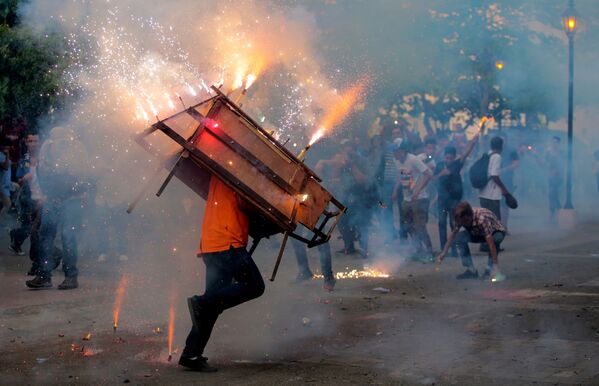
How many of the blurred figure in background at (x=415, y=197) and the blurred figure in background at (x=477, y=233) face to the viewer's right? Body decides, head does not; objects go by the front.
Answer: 0

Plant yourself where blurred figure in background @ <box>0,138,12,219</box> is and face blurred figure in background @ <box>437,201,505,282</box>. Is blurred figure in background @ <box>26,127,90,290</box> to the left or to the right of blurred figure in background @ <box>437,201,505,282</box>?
right

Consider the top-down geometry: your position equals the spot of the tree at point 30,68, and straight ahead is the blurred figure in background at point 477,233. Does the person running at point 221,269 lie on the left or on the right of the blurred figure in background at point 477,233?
right

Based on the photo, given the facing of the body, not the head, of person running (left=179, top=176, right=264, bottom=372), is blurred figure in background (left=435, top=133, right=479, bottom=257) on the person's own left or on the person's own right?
on the person's own left

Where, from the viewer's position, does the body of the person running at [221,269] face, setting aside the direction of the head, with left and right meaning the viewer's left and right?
facing to the right of the viewer

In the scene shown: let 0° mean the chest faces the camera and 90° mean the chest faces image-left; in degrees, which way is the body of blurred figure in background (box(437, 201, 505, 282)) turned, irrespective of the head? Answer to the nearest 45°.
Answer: approximately 45°

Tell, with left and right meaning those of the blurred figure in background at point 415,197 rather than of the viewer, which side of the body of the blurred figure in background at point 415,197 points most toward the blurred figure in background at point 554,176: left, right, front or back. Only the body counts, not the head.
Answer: back

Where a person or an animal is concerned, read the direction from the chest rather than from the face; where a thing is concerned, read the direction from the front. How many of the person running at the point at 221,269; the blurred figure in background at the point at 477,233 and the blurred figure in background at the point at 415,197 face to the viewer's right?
1

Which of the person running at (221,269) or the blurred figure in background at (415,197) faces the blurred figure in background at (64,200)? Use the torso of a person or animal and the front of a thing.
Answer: the blurred figure in background at (415,197)

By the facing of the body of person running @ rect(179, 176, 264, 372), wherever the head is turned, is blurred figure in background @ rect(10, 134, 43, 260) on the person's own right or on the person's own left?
on the person's own left
